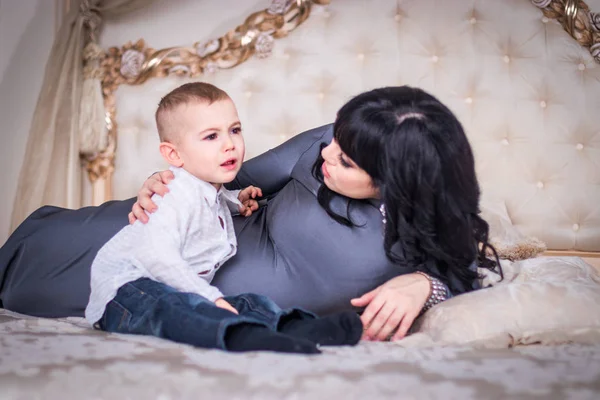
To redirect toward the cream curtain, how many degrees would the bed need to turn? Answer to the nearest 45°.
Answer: approximately 90° to its right

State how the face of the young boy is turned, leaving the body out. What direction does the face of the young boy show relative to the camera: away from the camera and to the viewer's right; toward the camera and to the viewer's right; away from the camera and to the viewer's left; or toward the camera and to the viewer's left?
toward the camera and to the viewer's right

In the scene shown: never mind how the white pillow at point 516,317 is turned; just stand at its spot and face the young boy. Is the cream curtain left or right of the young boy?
right

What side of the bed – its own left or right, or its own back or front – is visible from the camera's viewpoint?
front
